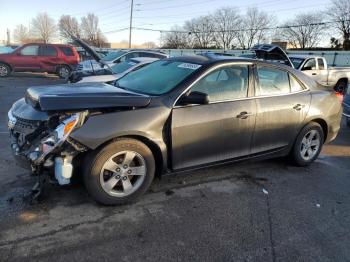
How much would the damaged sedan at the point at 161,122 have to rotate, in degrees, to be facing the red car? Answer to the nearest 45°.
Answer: approximately 90° to its right

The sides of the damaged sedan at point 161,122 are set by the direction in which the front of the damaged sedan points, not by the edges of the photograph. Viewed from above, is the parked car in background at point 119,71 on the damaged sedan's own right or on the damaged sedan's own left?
on the damaged sedan's own right

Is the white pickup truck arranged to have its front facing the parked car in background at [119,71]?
yes

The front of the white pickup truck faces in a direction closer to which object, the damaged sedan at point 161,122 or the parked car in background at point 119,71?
the parked car in background

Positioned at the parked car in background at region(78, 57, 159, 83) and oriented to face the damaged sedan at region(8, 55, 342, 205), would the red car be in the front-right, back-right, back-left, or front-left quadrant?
back-right

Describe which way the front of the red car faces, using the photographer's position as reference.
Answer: facing to the left of the viewer

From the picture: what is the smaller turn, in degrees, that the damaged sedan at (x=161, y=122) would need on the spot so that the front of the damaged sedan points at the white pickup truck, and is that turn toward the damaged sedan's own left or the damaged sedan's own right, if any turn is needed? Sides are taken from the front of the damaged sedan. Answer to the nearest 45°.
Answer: approximately 180°

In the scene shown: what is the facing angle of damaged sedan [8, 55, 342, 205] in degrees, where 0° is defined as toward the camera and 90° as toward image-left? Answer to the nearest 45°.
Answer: approximately 45°
